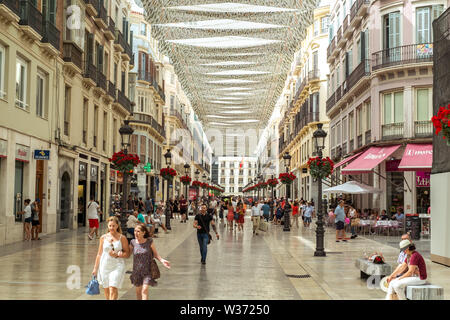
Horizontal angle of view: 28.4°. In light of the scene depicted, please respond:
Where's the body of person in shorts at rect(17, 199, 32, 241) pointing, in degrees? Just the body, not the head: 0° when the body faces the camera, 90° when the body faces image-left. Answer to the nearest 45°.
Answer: approximately 90°

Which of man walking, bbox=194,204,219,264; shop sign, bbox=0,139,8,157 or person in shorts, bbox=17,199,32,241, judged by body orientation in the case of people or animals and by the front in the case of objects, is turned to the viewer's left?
the person in shorts

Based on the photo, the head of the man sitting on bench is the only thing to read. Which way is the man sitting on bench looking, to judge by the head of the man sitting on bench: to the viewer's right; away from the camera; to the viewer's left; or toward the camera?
to the viewer's left

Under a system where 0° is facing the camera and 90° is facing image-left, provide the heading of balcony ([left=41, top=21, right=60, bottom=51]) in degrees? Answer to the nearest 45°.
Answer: approximately 315°

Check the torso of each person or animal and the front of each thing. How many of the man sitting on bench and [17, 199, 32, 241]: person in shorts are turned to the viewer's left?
2

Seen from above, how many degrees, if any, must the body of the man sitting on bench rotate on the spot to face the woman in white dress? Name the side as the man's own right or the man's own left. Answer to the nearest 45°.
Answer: approximately 45° to the man's own left

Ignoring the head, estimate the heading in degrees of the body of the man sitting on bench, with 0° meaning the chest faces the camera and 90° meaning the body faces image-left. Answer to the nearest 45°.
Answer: approximately 90°

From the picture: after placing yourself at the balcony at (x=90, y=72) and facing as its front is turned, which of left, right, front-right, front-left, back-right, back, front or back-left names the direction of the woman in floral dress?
front-right

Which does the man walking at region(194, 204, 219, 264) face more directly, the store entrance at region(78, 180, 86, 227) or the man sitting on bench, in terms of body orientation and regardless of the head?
the man sitting on bench
